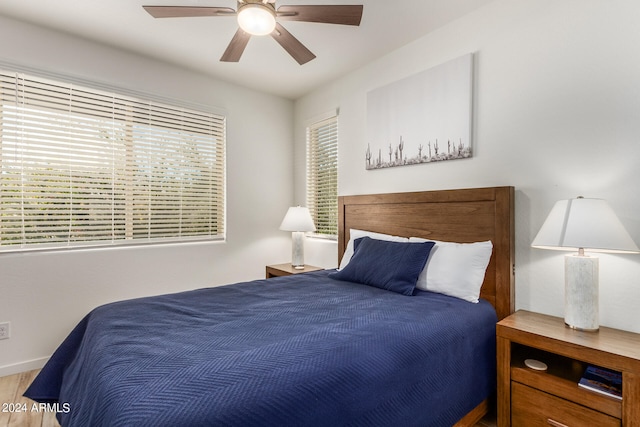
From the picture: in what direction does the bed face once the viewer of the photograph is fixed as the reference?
facing the viewer and to the left of the viewer

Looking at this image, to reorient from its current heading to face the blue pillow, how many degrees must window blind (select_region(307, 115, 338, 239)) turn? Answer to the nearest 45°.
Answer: approximately 45° to its left

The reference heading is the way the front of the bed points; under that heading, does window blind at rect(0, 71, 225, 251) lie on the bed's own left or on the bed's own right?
on the bed's own right

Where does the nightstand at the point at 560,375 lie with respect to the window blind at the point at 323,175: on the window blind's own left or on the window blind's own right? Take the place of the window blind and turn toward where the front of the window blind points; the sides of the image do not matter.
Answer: on the window blind's own left

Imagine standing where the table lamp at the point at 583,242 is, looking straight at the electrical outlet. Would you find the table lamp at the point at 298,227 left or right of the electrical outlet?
right

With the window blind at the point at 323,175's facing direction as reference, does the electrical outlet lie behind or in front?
in front

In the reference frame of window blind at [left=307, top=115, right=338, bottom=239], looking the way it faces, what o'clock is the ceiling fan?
The ceiling fan is roughly at 11 o'clock from the window blind.

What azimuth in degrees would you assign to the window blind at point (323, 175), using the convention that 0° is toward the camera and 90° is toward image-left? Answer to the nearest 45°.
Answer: approximately 45°

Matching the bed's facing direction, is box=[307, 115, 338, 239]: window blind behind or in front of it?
behind

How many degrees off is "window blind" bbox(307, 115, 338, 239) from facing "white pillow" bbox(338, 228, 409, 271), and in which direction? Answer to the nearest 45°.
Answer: approximately 45° to its left

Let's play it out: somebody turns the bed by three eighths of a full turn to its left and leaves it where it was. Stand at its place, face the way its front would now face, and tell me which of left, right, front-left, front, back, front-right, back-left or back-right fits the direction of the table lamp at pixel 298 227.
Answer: left

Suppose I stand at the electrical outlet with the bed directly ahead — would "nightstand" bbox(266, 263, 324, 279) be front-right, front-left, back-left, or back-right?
front-left

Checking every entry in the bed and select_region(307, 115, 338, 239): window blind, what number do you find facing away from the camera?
0

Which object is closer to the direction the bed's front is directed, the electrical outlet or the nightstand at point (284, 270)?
the electrical outlet
